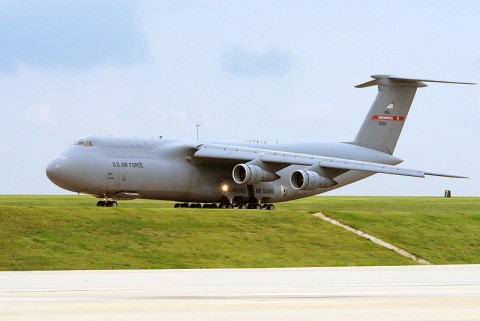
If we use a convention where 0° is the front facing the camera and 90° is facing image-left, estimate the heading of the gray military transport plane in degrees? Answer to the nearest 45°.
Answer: approximately 45°
